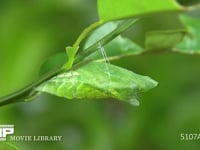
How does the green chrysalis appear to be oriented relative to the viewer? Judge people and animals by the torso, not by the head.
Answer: to the viewer's right
